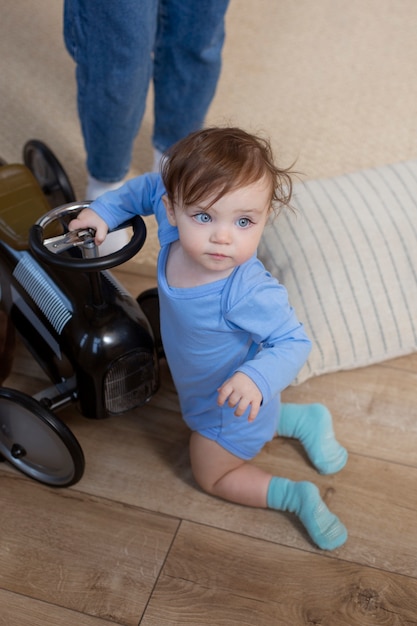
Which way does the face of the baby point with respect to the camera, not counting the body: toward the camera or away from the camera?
toward the camera

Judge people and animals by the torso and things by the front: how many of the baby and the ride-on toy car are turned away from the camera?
0

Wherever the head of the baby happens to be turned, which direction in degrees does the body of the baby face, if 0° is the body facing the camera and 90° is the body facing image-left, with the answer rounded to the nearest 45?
approximately 45°

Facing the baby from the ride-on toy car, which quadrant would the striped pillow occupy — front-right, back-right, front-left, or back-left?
front-left

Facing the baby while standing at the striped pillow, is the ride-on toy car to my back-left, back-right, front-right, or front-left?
front-right

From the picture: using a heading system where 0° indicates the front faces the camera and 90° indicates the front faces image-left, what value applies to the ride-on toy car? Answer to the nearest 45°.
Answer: approximately 315°

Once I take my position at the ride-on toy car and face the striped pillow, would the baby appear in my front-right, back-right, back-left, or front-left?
front-right
